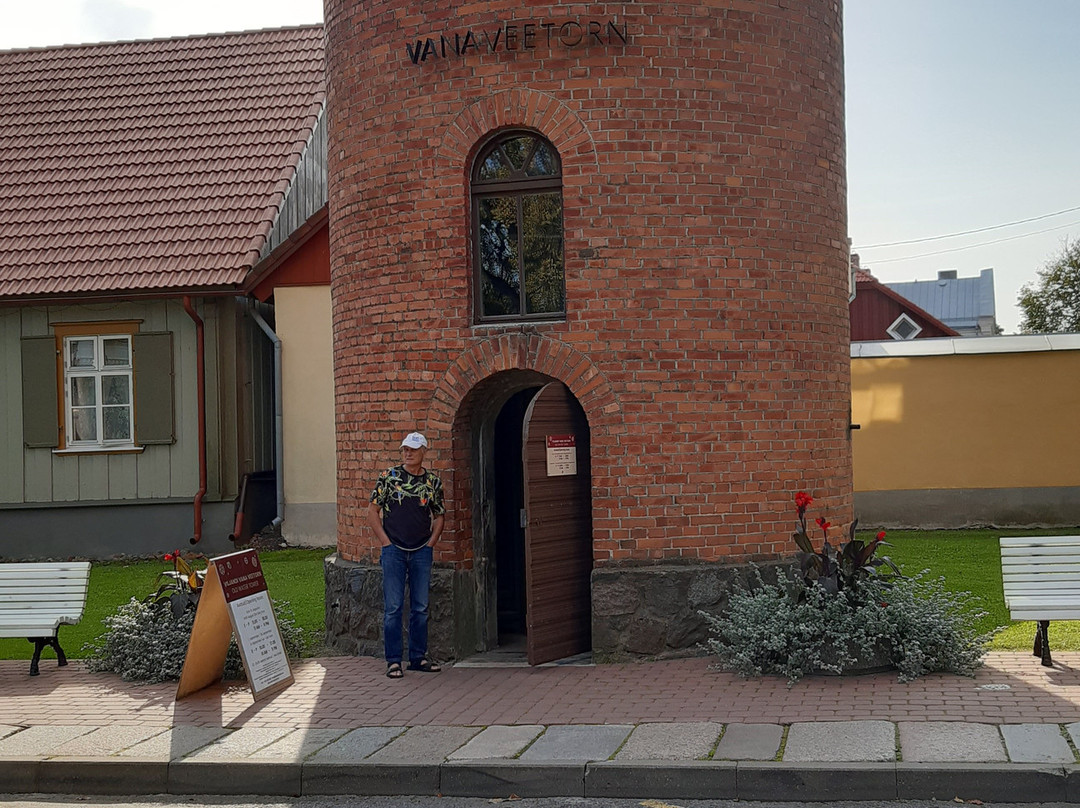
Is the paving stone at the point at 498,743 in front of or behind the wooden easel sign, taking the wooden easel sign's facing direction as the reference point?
in front

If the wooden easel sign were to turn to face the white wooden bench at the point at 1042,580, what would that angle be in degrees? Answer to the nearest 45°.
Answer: approximately 45° to its left

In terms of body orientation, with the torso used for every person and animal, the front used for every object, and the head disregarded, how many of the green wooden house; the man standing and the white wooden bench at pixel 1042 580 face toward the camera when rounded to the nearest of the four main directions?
3

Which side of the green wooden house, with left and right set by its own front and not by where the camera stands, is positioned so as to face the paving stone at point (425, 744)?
front

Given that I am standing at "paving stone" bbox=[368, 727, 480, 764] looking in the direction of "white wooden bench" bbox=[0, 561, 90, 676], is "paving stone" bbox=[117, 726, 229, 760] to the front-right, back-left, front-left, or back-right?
front-left

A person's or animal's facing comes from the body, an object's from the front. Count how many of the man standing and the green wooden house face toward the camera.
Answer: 2

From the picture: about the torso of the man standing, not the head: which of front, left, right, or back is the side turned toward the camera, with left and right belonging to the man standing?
front

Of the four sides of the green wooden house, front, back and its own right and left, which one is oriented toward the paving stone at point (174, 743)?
front

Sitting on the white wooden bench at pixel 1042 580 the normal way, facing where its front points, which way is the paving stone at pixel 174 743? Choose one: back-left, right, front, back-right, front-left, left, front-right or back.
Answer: front-right

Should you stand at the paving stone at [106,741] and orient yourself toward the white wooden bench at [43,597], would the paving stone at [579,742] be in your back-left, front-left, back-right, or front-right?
back-right

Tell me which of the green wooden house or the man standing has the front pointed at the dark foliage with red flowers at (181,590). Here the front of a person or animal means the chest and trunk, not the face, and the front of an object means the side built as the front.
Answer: the green wooden house

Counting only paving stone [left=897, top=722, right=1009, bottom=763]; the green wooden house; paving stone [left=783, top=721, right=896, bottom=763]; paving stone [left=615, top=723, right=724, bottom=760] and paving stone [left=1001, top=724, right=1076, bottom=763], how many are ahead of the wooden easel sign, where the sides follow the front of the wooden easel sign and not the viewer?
4

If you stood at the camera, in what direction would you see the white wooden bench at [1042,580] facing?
facing the viewer

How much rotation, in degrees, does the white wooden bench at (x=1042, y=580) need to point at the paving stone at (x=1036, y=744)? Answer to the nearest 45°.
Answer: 0° — it already faces it

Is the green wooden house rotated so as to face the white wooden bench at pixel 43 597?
yes

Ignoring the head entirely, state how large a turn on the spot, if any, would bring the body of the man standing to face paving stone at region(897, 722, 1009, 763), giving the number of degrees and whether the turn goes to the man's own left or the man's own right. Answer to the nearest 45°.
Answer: approximately 45° to the man's own left
